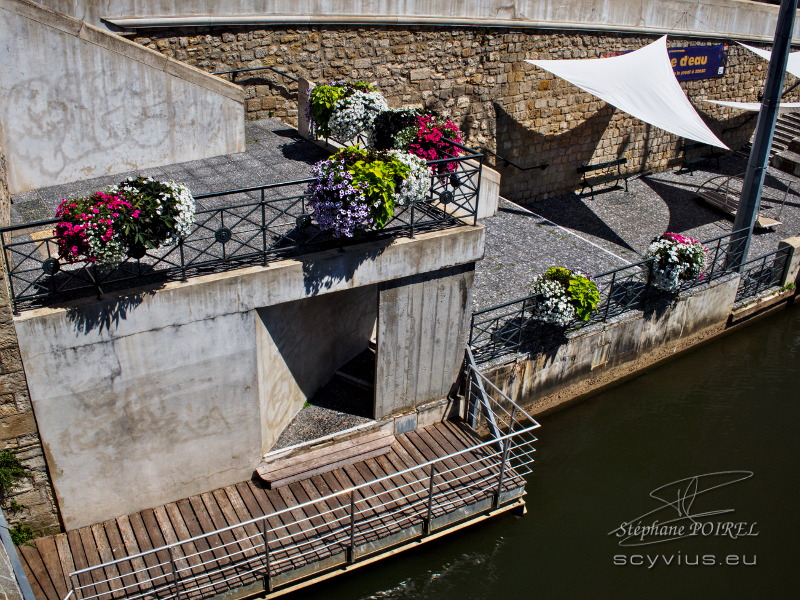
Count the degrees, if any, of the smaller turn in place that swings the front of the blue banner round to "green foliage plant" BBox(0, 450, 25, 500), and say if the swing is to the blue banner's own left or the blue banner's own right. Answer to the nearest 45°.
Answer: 0° — it already faces it

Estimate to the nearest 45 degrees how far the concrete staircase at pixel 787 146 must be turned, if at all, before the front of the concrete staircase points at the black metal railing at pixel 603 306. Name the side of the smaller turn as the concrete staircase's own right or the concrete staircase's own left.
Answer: approximately 45° to the concrete staircase's own left

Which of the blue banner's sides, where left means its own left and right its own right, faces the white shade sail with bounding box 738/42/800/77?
left

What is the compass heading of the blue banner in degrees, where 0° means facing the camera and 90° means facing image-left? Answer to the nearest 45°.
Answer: approximately 0°

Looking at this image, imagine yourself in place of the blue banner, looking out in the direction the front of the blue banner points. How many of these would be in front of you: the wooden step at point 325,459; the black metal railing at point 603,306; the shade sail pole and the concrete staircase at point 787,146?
3
